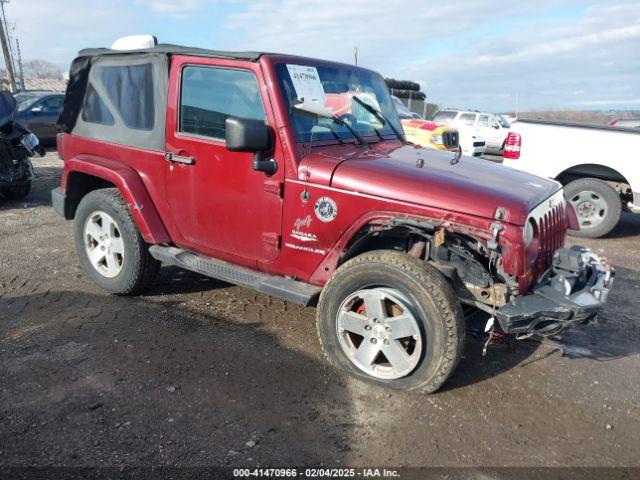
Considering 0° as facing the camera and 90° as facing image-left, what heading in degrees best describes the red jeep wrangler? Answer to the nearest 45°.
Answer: approximately 315°

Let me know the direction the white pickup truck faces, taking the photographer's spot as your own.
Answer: facing to the right of the viewer

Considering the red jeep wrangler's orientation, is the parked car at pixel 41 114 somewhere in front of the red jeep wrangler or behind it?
behind

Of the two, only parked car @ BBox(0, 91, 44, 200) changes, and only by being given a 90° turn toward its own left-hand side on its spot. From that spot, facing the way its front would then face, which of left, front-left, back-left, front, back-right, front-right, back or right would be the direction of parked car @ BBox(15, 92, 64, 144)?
front-left

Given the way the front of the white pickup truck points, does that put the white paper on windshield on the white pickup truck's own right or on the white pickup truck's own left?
on the white pickup truck's own right

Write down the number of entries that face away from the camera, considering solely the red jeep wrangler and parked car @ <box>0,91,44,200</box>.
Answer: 0

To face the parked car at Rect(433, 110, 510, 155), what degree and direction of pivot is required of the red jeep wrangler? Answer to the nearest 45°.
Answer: approximately 135° to its left

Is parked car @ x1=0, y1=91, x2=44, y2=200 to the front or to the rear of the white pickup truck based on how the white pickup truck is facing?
to the rear

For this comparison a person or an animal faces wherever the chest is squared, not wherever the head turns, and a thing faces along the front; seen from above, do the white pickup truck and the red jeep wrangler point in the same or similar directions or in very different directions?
same or similar directions
